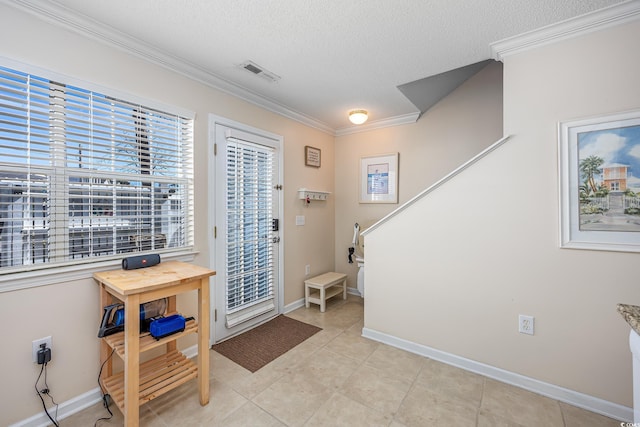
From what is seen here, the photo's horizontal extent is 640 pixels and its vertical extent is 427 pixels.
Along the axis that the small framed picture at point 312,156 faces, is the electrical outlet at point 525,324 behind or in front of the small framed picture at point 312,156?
in front

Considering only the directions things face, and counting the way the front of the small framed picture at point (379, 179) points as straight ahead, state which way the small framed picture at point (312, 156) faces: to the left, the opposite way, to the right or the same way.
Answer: to the left

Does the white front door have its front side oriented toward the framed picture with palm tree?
yes

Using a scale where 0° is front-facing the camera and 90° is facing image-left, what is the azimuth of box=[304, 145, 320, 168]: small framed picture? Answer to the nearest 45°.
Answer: approximately 315°

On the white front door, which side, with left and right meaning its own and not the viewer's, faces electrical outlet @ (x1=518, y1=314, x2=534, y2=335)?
front

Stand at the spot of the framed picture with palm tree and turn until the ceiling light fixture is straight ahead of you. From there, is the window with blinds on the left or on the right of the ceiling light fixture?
left

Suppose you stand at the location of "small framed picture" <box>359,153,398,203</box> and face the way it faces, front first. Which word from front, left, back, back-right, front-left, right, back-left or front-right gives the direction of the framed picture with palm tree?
left

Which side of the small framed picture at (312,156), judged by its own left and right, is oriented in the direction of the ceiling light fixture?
front

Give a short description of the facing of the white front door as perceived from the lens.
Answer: facing the viewer and to the right of the viewer

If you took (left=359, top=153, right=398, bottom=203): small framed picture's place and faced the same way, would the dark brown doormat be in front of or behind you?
in front

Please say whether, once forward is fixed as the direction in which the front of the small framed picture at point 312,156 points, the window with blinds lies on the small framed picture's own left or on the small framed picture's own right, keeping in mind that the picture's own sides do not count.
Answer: on the small framed picture's own right

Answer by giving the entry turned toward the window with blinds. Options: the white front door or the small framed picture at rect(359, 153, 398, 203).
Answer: the small framed picture

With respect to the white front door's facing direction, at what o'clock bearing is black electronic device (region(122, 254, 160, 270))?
The black electronic device is roughly at 3 o'clock from the white front door.

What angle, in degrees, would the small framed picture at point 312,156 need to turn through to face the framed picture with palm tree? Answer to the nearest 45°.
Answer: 0° — it already faces it
